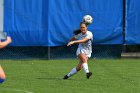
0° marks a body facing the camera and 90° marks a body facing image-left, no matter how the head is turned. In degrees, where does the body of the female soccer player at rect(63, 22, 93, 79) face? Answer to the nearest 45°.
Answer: approximately 45°
